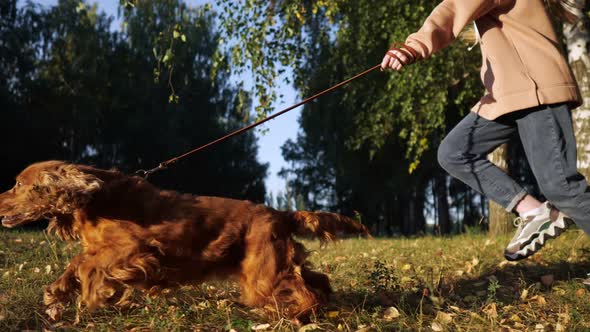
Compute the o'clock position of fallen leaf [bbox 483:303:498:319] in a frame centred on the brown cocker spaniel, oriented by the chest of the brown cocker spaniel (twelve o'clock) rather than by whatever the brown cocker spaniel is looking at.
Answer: The fallen leaf is roughly at 6 o'clock from the brown cocker spaniel.

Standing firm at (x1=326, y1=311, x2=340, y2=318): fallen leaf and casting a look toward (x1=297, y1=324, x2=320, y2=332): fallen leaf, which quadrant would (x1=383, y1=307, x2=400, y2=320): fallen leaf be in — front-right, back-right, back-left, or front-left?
back-left

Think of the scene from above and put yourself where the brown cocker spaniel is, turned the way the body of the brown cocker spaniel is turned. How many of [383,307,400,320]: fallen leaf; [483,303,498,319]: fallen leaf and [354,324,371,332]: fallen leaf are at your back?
3

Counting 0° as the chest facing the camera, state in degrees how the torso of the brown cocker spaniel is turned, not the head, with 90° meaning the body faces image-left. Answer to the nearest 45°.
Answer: approximately 90°

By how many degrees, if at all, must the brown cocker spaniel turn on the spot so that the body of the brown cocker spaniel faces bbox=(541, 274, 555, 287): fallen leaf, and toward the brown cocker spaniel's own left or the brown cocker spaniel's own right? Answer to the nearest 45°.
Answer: approximately 180°

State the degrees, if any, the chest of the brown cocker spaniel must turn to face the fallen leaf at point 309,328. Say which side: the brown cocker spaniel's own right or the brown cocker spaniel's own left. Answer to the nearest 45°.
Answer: approximately 180°

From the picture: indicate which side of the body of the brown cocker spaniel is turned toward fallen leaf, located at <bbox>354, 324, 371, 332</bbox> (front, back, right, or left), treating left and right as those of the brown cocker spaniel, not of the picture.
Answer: back

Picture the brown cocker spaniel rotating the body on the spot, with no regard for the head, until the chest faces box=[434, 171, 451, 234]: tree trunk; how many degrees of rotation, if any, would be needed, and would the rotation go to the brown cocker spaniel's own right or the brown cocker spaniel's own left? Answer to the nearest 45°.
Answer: approximately 135° to the brown cocker spaniel's own right

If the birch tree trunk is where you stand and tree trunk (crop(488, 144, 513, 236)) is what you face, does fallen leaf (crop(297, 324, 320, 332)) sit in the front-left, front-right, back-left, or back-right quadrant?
back-left

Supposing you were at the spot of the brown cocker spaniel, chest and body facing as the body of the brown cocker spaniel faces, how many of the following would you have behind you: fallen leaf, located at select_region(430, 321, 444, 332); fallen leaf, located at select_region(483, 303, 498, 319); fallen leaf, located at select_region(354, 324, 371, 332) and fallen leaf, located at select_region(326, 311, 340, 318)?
4

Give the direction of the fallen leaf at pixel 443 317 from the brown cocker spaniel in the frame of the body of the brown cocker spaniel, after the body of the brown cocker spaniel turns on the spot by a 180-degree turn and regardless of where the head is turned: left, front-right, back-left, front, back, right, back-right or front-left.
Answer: front

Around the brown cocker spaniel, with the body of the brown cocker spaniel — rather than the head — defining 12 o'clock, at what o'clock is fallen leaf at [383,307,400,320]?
The fallen leaf is roughly at 6 o'clock from the brown cocker spaniel.

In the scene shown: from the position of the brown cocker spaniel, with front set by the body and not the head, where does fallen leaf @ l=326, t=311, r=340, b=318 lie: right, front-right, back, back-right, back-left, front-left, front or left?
back

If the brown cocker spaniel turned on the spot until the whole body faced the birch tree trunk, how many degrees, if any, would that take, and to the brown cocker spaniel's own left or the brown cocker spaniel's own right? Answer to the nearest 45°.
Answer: approximately 135° to the brown cocker spaniel's own right
